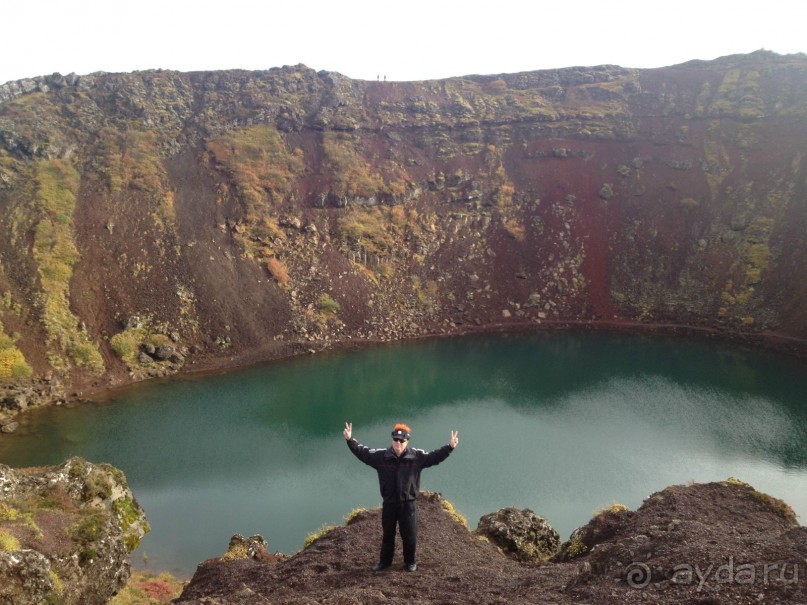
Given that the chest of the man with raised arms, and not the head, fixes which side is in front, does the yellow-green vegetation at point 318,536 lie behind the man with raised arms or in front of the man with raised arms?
behind

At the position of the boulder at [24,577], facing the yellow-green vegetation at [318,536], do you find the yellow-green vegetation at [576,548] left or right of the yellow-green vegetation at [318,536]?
right

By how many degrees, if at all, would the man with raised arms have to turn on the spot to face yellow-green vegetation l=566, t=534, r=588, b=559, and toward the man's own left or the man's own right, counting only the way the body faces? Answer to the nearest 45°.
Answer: approximately 135° to the man's own left

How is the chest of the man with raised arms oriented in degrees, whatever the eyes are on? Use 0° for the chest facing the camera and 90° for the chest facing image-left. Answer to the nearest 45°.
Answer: approximately 0°

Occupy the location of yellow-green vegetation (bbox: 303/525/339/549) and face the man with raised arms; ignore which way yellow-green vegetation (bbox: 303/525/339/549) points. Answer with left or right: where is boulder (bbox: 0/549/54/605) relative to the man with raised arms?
right

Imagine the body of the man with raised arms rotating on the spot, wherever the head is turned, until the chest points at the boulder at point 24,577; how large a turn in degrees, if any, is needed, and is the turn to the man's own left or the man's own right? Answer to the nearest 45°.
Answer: approximately 90° to the man's own right

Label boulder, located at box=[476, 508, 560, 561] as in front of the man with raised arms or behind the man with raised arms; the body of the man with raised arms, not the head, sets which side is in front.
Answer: behind
